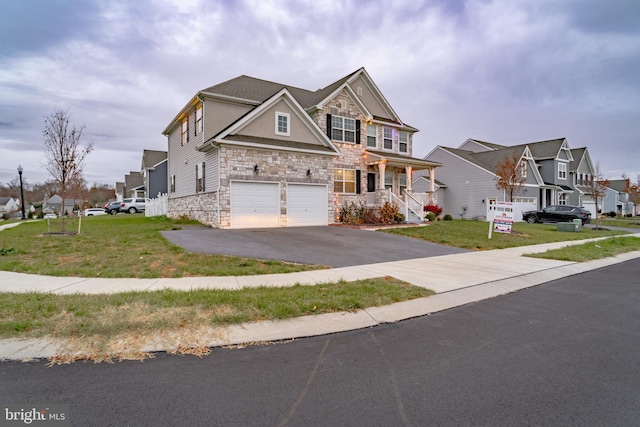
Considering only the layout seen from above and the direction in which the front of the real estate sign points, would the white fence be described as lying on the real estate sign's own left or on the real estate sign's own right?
on the real estate sign's own right

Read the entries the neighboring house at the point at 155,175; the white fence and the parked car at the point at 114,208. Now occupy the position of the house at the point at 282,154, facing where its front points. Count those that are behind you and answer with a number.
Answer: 3

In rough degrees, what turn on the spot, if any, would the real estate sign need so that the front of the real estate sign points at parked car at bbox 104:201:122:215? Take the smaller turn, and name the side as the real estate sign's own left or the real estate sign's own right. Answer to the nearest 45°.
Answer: approximately 90° to the real estate sign's own right

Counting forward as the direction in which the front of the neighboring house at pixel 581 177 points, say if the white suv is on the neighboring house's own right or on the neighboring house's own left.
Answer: on the neighboring house's own right

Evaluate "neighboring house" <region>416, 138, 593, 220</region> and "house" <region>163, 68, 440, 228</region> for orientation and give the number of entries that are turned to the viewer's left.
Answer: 0

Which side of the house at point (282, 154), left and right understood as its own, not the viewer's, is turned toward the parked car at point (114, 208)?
back

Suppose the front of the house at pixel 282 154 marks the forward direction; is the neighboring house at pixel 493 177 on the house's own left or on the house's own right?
on the house's own left

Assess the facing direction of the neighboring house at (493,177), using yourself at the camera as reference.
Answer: facing the viewer and to the right of the viewer

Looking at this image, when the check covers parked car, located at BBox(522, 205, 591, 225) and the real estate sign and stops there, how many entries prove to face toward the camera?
1
